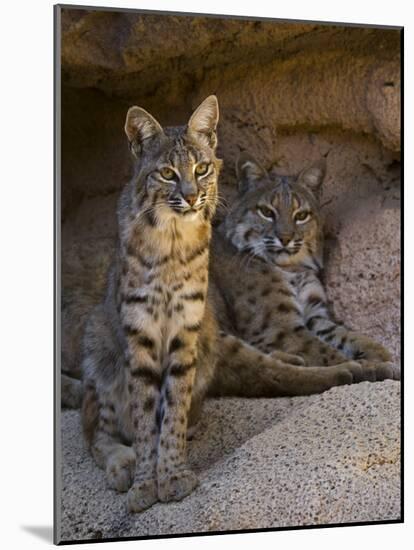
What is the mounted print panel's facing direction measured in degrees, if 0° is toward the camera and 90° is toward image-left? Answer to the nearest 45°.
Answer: approximately 315°
